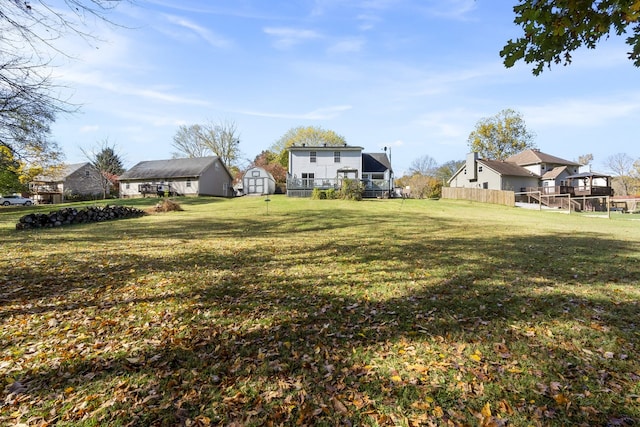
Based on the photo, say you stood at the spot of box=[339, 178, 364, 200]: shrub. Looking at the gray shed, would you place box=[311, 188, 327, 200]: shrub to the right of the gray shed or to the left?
left

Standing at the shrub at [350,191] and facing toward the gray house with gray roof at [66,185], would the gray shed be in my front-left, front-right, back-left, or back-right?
front-right

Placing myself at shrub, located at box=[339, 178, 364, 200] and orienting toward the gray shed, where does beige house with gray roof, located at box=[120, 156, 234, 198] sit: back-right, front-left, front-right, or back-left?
front-left

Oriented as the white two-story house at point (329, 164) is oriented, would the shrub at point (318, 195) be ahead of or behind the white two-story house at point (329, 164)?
behind

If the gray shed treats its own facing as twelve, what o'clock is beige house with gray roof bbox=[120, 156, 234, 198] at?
The beige house with gray roof is roughly at 3 o'clock from the gray shed.

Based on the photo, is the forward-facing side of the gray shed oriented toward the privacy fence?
no

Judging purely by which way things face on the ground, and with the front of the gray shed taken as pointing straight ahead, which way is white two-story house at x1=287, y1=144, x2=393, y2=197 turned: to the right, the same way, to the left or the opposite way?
the opposite way

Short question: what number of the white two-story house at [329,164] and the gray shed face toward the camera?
1

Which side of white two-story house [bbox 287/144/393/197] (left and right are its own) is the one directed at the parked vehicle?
left

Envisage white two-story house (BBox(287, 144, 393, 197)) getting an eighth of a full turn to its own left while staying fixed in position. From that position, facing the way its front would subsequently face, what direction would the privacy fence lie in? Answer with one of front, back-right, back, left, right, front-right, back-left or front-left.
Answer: back-right

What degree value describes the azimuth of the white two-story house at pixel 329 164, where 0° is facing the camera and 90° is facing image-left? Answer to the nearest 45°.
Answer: approximately 180°

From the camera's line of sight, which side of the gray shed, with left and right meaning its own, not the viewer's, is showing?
front

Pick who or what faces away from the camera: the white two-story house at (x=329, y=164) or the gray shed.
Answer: the white two-story house

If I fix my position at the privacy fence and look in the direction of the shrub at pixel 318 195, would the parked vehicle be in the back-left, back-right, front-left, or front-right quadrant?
front-right

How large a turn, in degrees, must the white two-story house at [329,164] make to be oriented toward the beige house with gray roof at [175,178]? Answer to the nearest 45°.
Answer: approximately 90° to its left

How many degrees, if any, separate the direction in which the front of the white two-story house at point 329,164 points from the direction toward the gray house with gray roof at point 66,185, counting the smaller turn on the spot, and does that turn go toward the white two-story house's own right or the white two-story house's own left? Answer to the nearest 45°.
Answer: approximately 90° to the white two-story house's own left
